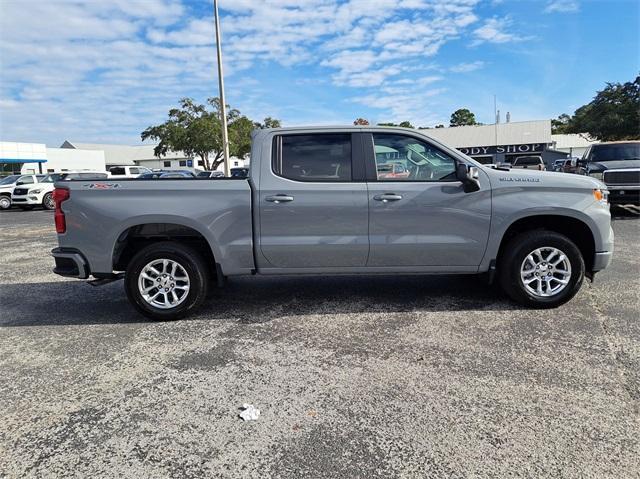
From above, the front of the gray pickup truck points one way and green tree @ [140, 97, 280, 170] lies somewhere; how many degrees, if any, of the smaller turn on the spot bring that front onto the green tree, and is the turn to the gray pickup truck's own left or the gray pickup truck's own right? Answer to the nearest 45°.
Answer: approximately 90° to the gray pickup truck's own left

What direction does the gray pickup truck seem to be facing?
to the viewer's right

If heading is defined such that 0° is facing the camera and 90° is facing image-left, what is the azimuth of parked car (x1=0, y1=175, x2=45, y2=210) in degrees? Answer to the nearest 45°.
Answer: approximately 45°

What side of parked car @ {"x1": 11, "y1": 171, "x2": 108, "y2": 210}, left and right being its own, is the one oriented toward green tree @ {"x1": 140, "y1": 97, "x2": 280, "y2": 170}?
back

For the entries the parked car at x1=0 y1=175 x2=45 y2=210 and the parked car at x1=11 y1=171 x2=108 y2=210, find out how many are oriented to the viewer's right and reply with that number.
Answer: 0

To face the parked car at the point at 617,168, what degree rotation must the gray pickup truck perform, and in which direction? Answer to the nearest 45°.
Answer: approximately 45° to its left

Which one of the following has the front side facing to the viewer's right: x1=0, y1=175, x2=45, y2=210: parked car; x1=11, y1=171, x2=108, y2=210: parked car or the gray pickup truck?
the gray pickup truck

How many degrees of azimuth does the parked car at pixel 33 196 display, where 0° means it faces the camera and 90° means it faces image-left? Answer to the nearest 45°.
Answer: approximately 45°

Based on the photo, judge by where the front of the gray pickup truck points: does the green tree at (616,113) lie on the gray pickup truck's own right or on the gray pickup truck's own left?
on the gray pickup truck's own left

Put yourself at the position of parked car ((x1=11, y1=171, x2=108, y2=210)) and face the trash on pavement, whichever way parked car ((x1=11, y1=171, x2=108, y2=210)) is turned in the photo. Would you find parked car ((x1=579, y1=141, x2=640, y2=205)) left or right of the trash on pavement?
left
